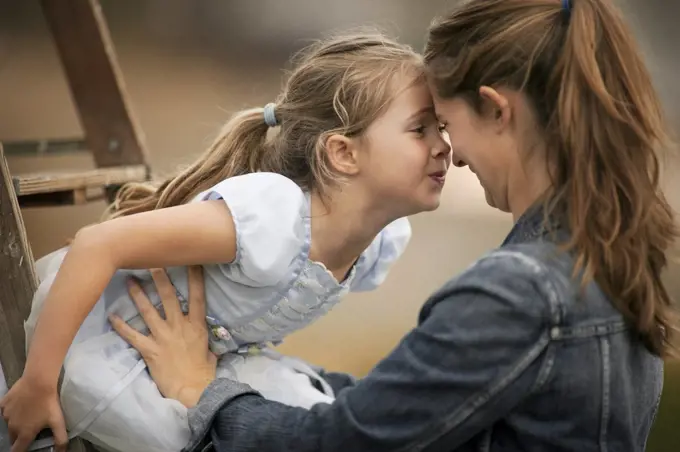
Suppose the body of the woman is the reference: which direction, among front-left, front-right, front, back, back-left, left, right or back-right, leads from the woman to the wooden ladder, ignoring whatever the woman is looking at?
front

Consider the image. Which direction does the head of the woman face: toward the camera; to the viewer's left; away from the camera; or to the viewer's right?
to the viewer's left

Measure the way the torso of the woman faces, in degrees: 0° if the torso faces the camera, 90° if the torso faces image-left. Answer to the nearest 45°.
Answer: approximately 135°
